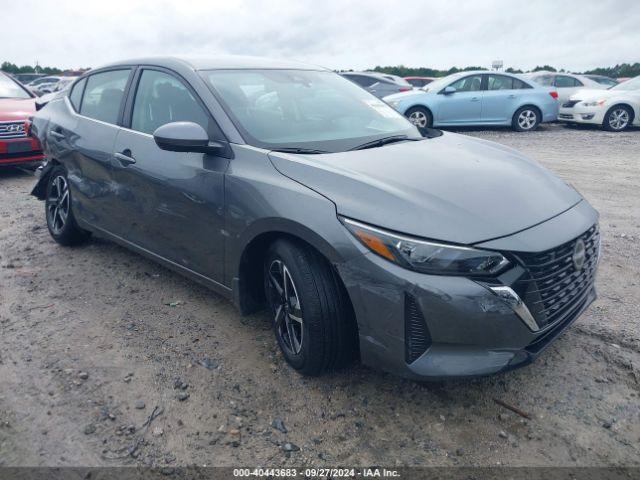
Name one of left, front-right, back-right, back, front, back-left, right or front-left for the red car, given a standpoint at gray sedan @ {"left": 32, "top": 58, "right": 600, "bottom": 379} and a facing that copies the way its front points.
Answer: back

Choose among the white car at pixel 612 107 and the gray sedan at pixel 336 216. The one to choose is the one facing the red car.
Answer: the white car

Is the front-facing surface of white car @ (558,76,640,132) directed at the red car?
yes

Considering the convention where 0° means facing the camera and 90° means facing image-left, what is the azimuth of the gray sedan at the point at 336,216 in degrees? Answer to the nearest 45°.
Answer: approximately 315°

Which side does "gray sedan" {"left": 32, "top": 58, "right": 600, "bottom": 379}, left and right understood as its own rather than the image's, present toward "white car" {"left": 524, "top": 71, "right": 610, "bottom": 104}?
left

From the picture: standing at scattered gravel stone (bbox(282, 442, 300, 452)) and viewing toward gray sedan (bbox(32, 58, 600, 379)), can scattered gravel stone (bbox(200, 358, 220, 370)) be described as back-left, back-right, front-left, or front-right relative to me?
front-left

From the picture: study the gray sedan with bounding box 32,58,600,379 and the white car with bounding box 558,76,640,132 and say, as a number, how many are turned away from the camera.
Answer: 0

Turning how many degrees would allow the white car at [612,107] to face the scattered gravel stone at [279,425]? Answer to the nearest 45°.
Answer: approximately 45° to its left

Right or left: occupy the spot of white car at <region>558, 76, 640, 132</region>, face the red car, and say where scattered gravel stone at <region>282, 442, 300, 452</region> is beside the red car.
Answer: left

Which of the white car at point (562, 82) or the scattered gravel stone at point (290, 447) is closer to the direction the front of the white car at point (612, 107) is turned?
the scattered gravel stone

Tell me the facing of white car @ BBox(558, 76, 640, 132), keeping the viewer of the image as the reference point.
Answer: facing the viewer and to the left of the viewer

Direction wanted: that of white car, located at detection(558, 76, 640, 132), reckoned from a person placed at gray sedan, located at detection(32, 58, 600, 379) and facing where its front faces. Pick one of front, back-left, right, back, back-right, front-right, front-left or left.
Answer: left

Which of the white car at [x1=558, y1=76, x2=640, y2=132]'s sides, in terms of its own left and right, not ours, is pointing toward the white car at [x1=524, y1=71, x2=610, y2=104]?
right
